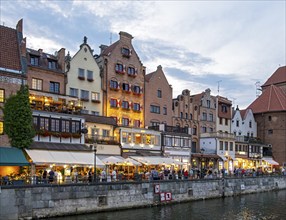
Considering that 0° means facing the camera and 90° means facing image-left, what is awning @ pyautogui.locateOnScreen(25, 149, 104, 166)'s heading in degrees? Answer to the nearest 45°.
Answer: approximately 315°

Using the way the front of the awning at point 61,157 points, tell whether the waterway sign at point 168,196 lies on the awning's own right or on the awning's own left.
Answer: on the awning's own left

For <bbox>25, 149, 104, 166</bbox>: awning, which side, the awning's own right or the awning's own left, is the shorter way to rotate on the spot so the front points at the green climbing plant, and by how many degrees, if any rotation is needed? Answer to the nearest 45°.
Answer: approximately 135° to the awning's own right

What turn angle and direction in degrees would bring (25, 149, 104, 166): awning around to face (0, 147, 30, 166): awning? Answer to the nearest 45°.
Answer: approximately 90° to its right
